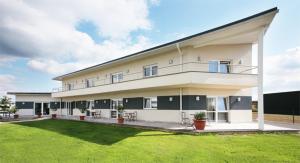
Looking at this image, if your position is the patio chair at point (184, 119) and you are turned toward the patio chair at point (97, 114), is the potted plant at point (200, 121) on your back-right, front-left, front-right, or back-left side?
back-left

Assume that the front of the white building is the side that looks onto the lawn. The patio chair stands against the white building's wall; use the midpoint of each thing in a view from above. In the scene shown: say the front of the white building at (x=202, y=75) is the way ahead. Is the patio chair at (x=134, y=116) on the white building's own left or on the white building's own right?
on the white building's own right

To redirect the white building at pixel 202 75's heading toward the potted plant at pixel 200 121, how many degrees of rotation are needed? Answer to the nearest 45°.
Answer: approximately 45° to its left

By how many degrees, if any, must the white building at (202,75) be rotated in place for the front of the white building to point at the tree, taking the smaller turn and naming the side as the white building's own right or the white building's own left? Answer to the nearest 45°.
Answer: approximately 90° to the white building's own right

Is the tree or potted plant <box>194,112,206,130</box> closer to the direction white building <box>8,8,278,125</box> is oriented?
the potted plant
